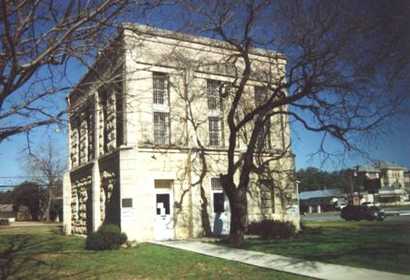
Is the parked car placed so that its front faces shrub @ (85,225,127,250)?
no

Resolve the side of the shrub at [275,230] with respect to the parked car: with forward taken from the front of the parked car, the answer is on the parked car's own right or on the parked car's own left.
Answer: on the parked car's own right

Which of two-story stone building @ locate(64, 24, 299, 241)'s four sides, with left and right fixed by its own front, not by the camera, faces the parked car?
left

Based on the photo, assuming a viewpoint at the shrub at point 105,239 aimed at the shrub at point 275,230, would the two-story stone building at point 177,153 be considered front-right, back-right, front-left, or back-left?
front-left

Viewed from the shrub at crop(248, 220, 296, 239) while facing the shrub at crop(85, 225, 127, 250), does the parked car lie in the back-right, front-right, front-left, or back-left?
back-right

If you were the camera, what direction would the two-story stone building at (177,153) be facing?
facing the viewer and to the right of the viewer
